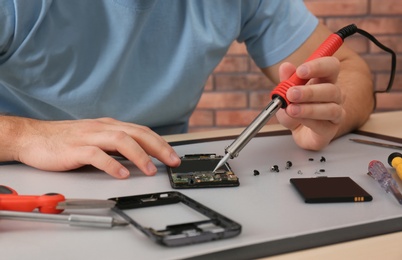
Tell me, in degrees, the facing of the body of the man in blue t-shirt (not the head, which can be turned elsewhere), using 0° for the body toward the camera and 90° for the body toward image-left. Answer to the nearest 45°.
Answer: approximately 0°
